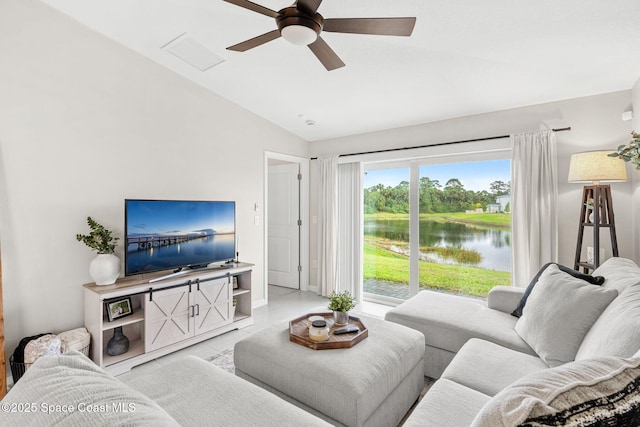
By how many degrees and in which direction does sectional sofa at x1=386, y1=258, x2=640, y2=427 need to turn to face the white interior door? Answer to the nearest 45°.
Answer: approximately 45° to its right

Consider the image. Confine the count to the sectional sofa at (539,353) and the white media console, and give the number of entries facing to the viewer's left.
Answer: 1

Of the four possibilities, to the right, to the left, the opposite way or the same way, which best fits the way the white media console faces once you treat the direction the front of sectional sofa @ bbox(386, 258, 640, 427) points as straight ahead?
the opposite way

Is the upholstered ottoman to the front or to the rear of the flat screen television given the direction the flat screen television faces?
to the front

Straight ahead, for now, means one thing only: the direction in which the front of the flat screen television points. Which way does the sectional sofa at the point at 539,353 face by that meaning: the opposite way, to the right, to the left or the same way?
the opposite way

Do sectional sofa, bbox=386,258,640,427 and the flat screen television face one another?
yes

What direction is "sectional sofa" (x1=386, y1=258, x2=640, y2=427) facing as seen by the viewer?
to the viewer's left

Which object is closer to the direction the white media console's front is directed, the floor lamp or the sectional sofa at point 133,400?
the floor lamp

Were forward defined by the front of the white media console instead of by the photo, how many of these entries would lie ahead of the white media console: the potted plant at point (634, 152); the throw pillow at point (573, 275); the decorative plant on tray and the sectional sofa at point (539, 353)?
4
